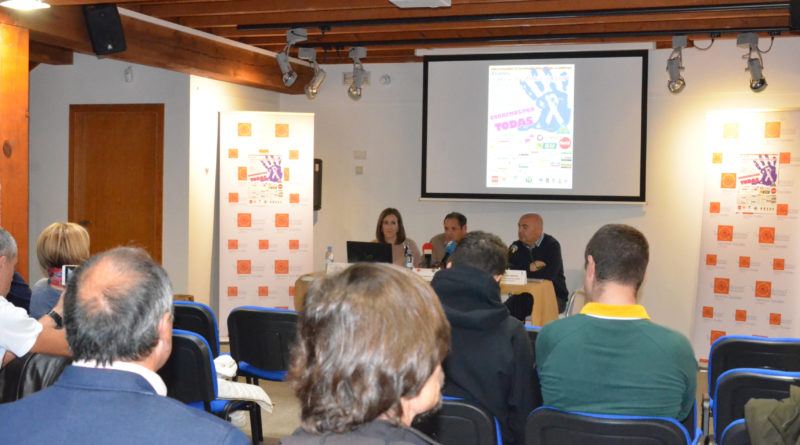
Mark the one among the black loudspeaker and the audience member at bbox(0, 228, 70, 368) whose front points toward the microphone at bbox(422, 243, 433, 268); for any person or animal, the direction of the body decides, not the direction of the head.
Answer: the audience member

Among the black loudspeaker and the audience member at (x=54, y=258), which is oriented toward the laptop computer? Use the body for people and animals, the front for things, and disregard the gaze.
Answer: the audience member

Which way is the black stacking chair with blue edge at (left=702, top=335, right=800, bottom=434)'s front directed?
away from the camera

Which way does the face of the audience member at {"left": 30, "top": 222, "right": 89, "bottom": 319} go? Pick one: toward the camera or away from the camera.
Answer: away from the camera

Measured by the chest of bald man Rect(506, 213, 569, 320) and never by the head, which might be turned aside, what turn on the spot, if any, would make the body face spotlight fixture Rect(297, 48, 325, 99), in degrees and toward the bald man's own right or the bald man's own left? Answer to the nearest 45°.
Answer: approximately 45° to the bald man's own right

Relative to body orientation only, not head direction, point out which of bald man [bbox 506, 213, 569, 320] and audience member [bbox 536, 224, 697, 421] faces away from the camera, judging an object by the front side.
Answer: the audience member

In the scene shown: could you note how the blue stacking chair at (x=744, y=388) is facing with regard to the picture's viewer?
facing away from the viewer

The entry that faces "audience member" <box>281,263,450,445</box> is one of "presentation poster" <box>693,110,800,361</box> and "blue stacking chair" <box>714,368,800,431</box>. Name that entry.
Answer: the presentation poster

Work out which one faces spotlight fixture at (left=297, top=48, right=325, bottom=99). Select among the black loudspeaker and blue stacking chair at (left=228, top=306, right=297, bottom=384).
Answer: the blue stacking chair

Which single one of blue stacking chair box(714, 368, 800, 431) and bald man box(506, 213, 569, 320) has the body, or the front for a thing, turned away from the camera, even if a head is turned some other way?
the blue stacking chair

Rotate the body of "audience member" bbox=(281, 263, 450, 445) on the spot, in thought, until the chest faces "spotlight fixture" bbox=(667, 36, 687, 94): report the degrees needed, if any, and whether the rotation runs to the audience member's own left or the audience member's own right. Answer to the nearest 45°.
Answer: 0° — they already face it

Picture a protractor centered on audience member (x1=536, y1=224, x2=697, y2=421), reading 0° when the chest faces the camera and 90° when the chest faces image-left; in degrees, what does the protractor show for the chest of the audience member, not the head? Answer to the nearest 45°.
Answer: approximately 180°

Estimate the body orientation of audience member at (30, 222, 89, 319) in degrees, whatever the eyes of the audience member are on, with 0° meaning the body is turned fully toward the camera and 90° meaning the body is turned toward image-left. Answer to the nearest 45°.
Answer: approximately 225°

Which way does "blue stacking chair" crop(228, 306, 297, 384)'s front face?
away from the camera
